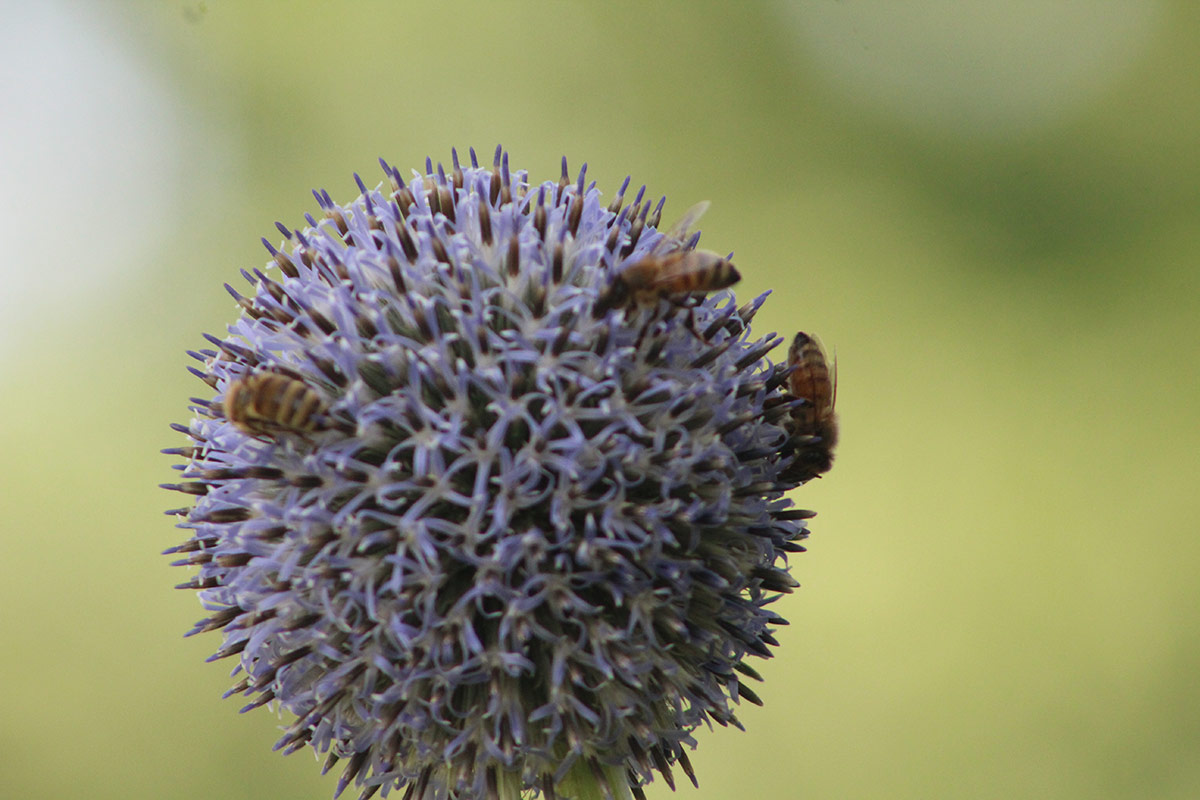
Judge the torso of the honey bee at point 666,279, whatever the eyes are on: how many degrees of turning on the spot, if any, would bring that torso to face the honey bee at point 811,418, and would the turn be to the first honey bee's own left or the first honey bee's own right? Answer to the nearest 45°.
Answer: approximately 135° to the first honey bee's own right

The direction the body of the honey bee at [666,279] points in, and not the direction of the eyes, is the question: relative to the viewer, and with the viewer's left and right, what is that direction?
facing to the left of the viewer

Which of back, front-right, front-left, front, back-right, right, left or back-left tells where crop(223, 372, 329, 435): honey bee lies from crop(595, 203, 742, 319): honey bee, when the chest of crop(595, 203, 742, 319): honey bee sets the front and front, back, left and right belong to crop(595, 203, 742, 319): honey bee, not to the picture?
front
